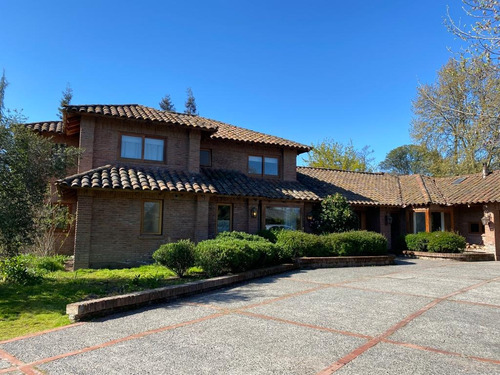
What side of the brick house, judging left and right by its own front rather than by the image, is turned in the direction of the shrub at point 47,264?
right

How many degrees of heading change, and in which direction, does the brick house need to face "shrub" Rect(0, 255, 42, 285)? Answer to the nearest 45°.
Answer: approximately 90° to its right

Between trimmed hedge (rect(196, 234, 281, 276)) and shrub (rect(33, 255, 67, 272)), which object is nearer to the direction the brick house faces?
the trimmed hedge

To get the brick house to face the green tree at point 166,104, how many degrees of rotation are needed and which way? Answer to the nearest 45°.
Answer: approximately 135° to its left

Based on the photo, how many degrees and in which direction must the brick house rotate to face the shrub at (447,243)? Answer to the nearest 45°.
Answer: approximately 45° to its left

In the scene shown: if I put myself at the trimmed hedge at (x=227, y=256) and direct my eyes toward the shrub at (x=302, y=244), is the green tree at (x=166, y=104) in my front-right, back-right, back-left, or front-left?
front-left

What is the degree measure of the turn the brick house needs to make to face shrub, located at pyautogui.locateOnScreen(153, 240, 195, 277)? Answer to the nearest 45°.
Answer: approximately 45° to its right
